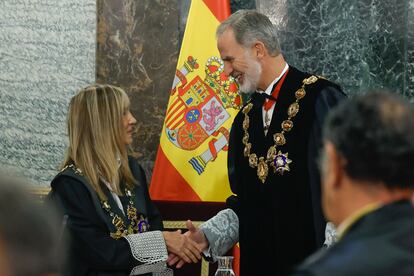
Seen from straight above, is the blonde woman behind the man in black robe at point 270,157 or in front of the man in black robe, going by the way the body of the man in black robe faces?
in front

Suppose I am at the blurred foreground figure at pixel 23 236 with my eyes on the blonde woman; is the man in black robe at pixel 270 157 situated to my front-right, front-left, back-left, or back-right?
front-right

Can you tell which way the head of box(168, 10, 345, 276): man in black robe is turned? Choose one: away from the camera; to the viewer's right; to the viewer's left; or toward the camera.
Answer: to the viewer's left

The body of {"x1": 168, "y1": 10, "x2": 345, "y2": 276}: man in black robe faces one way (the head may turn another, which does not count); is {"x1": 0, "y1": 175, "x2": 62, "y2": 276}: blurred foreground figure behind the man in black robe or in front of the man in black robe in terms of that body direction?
in front

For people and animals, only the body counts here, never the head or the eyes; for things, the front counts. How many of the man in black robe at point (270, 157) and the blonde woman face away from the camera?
0

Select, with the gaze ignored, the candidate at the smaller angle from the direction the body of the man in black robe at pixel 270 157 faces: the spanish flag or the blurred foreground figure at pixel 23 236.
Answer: the blurred foreground figure

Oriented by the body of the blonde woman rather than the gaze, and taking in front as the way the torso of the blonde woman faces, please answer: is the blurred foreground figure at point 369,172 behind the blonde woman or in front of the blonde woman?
in front

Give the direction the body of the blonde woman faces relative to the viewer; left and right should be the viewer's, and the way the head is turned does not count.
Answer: facing the viewer and to the right of the viewer

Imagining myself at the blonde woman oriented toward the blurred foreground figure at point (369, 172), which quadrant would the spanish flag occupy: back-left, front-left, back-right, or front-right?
back-left

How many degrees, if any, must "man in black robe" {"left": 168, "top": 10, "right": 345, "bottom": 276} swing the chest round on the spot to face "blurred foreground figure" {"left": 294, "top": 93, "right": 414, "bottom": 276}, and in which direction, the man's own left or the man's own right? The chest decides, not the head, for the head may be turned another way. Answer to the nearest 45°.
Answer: approximately 45° to the man's own left

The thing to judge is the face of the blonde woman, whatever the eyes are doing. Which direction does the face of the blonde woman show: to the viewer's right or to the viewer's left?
to the viewer's right

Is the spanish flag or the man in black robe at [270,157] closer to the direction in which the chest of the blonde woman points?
the man in black robe

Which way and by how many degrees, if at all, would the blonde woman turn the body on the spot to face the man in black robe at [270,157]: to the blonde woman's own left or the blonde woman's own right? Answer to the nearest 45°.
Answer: approximately 45° to the blonde woman's own left
